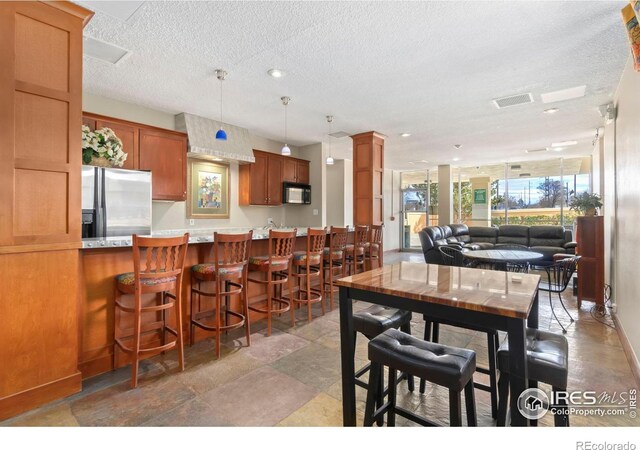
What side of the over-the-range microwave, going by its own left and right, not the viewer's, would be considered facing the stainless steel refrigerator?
right

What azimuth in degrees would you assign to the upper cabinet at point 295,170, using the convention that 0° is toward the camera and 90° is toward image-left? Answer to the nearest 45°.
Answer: approximately 315°

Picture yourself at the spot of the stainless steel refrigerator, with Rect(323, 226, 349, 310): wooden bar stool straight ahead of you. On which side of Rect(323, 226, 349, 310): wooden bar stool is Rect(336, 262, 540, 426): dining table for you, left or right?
right

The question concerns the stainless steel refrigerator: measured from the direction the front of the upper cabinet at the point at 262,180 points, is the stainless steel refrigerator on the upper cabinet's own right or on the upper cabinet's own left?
on the upper cabinet's own right

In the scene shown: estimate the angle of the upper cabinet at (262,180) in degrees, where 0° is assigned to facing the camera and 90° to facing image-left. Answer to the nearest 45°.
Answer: approximately 315°
